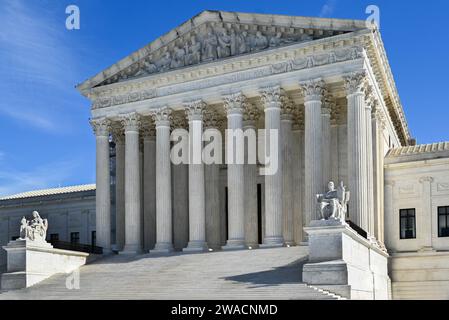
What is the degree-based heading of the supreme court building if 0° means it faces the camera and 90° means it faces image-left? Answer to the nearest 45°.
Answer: approximately 45°

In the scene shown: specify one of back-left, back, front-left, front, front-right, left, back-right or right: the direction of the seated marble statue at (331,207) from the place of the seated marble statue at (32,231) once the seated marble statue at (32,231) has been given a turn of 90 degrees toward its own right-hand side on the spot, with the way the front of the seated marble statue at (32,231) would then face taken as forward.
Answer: back

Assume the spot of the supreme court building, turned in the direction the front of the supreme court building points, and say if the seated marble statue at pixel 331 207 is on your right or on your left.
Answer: on your left

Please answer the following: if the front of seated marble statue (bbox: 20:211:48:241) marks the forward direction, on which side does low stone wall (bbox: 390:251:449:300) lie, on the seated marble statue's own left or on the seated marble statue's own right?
on the seated marble statue's own left

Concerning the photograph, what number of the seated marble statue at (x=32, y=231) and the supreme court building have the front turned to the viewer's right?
0

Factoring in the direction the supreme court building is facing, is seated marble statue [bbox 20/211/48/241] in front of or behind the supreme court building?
in front
